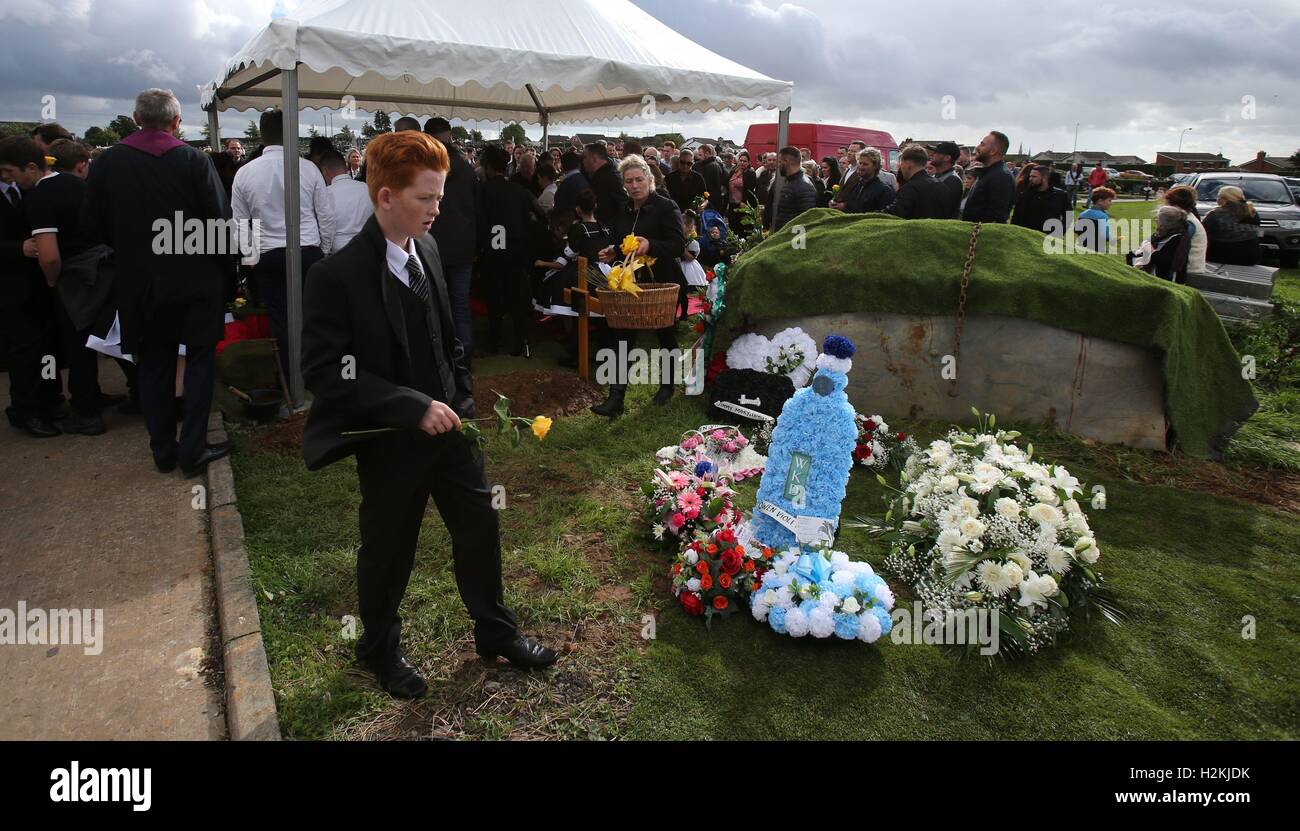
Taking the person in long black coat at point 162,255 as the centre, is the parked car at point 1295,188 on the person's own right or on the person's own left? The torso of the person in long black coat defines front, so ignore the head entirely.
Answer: on the person's own right

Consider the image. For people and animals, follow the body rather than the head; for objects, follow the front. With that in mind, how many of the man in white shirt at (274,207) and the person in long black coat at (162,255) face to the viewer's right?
0

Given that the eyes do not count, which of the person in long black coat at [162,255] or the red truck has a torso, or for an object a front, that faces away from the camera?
the person in long black coat

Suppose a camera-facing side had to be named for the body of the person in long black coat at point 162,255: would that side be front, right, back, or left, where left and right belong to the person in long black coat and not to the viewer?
back

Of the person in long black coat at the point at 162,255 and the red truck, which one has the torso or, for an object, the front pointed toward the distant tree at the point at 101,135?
the person in long black coat

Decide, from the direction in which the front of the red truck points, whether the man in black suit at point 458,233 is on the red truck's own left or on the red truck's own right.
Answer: on the red truck's own right

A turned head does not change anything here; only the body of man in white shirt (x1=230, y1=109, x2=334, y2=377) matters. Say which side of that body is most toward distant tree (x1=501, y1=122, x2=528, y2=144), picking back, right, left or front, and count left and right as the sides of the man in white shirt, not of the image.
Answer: front

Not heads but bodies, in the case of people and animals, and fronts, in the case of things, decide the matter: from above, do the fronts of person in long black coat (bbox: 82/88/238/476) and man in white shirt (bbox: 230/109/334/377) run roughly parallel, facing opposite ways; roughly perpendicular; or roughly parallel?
roughly parallel

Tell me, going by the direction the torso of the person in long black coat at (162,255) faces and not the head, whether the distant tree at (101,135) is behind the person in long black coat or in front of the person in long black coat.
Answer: in front

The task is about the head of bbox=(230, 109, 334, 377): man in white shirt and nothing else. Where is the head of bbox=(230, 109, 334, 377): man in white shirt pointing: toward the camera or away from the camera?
away from the camera

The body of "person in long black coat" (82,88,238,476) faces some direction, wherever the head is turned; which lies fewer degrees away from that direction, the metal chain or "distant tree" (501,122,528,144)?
the distant tree

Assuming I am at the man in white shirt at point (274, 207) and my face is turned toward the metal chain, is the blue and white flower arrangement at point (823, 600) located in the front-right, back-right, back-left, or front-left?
front-right

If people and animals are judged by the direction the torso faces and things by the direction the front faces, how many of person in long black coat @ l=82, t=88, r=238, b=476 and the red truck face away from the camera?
1

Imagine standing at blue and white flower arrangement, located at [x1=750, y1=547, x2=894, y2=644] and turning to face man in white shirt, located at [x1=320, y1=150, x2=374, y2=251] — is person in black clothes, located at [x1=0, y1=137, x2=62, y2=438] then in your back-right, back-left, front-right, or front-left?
front-left

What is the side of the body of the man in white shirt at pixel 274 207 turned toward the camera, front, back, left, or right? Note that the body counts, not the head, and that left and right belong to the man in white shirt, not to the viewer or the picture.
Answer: back

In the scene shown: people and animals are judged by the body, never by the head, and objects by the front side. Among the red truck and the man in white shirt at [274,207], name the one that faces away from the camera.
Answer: the man in white shirt

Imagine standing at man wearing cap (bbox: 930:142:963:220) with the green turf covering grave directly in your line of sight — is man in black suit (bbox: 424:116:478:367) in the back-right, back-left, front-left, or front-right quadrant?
front-right
